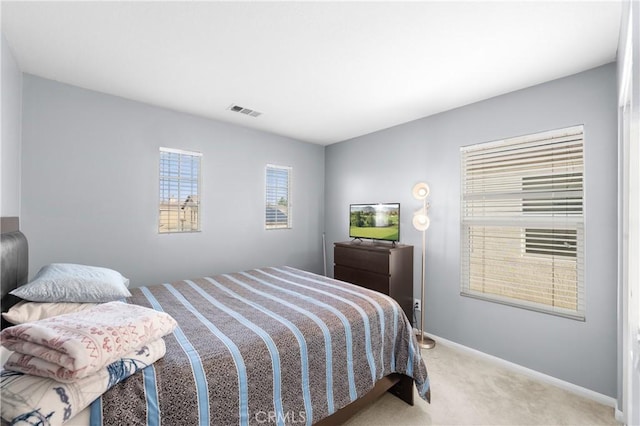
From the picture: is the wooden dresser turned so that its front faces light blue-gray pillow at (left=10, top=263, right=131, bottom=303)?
yes

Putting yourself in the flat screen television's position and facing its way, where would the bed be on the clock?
The bed is roughly at 11 o'clock from the flat screen television.

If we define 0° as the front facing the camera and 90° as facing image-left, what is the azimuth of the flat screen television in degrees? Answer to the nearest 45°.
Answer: approximately 45°

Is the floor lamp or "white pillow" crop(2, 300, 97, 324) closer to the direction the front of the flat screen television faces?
the white pillow

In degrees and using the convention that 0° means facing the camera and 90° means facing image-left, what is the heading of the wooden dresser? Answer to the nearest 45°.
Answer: approximately 45°

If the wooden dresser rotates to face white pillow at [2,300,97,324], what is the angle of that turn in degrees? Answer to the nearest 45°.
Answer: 0° — it already faces it

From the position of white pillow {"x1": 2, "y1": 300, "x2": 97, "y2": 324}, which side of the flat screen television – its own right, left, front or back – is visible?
front

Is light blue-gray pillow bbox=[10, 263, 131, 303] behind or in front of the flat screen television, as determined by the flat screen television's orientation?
in front
